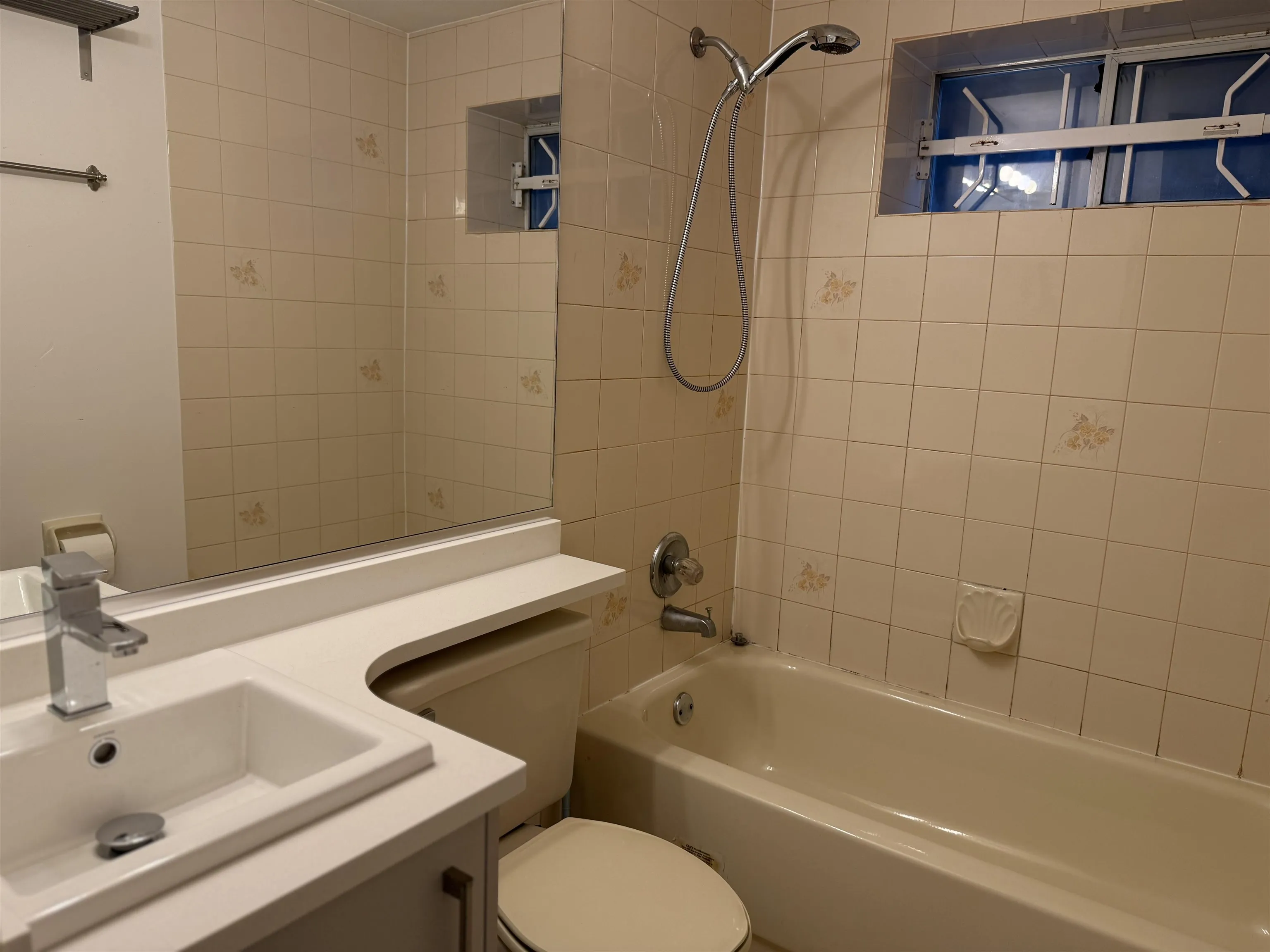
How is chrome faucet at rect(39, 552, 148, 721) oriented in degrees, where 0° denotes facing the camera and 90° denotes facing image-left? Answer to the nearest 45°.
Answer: approximately 315°

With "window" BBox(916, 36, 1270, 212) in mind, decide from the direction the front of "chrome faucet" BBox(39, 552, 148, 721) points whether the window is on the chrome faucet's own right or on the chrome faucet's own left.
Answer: on the chrome faucet's own left

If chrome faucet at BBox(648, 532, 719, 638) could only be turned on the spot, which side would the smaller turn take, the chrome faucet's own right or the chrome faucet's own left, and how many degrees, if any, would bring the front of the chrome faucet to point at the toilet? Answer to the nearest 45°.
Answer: approximately 45° to the chrome faucet's own right

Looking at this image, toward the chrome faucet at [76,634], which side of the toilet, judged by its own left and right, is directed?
right

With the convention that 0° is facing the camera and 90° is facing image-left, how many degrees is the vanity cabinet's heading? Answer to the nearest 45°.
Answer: approximately 315°

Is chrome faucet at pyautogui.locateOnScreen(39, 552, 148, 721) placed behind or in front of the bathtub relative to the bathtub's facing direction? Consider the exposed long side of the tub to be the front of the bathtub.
in front

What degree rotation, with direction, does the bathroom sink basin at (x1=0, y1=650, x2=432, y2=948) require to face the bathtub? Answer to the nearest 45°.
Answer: approximately 45° to its left

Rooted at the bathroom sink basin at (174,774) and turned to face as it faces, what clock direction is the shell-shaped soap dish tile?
The shell-shaped soap dish tile is roughly at 10 o'clock from the bathroom sink basin.

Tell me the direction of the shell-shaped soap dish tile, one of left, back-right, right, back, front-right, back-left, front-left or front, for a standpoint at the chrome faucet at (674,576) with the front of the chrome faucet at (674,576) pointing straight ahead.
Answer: front-left

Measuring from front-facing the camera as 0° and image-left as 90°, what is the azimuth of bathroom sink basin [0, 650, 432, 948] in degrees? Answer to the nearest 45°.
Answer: approximately 315°

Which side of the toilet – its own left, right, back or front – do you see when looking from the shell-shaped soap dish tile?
left
